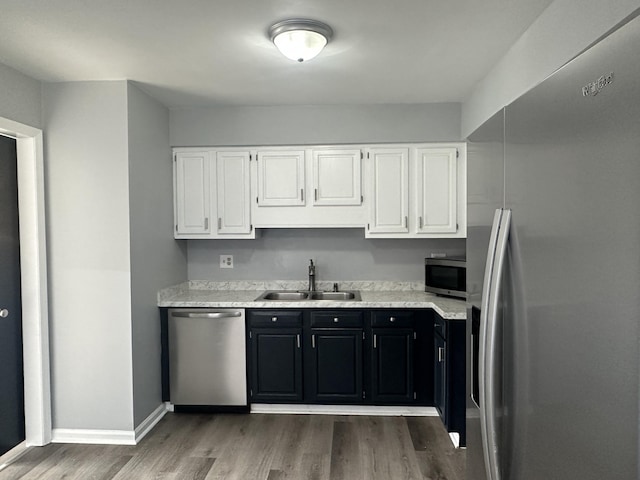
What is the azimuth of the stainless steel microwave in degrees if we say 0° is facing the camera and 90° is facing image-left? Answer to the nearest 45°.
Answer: approximately 45°

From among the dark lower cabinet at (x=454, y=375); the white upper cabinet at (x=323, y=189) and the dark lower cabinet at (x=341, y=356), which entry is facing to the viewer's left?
the dark lower cabinet at (x=454, y=375)

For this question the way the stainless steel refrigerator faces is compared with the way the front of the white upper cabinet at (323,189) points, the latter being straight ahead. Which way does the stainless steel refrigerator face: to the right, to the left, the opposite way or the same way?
to the right

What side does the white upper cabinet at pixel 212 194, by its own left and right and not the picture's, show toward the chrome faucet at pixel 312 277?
left
